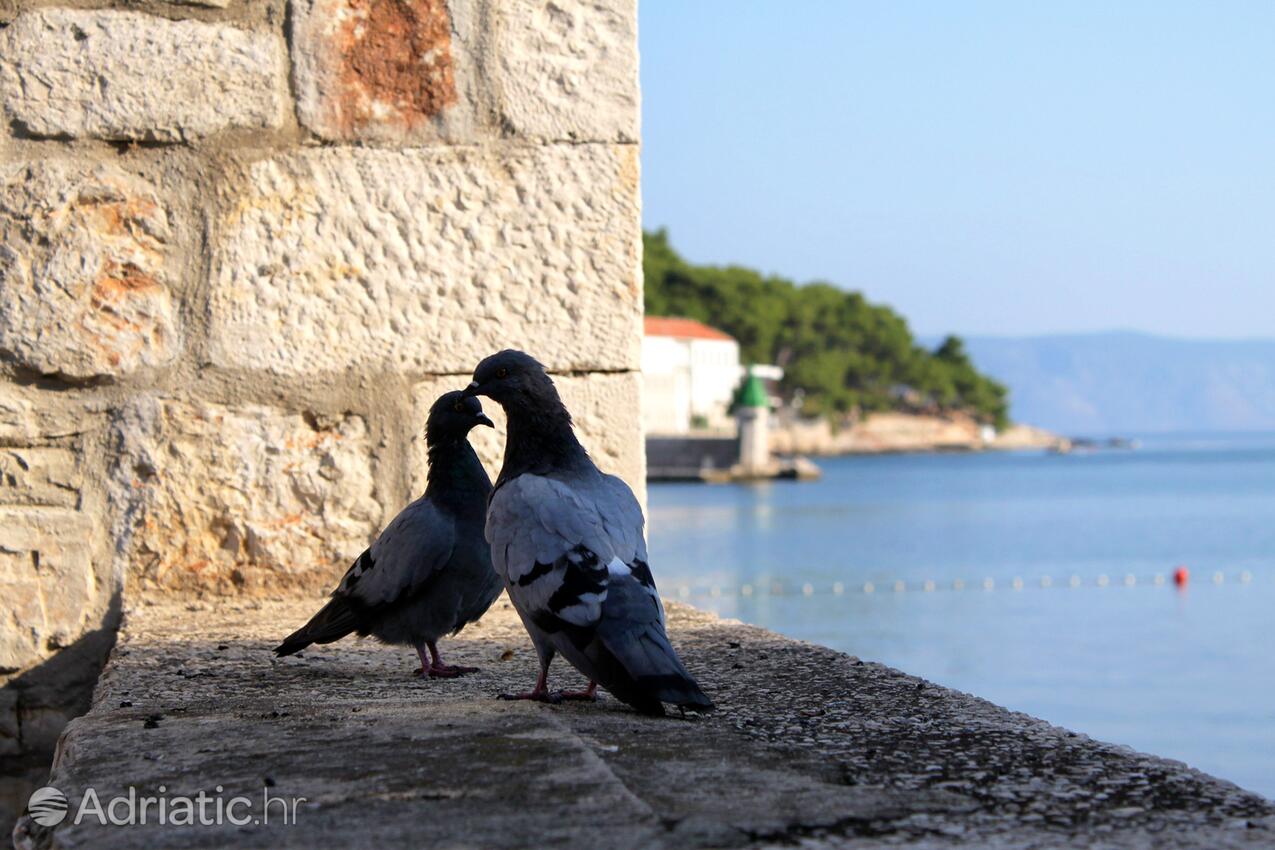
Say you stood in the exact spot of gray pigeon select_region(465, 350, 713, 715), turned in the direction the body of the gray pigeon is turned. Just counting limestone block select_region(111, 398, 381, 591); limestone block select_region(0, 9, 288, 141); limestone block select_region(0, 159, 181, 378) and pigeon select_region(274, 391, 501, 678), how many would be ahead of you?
4

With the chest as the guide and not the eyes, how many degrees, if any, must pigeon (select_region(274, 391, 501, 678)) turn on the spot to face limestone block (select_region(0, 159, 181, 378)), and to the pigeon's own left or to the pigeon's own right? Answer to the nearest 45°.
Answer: approximately 135° to the pigeon's own left

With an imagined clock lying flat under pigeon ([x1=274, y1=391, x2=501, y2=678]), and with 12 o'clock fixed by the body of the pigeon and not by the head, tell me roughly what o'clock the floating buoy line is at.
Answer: The floating buoy line is roughly at 10 o'clock from the pigeon.

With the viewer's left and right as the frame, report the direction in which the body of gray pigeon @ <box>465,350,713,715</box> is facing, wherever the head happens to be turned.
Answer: facing away from the viewer and to the left of the viewer

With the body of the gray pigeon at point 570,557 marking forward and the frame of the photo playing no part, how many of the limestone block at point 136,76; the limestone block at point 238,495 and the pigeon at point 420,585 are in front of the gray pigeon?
3

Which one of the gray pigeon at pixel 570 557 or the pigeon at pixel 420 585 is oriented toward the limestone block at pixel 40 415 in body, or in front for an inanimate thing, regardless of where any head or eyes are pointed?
the gray pigeon

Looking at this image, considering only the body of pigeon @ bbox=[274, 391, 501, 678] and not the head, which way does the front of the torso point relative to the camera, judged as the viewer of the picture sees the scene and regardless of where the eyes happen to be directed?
to the viewer's right

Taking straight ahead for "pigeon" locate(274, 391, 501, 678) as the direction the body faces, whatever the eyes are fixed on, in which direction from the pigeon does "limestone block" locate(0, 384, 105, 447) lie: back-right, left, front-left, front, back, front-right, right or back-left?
back-left

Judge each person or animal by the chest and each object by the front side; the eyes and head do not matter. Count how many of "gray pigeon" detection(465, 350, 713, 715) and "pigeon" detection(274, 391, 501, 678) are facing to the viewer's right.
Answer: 1

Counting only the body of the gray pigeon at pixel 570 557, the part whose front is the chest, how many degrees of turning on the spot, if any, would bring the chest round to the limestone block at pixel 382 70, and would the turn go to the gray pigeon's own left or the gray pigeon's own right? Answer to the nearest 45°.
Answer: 0° — it already faces it
